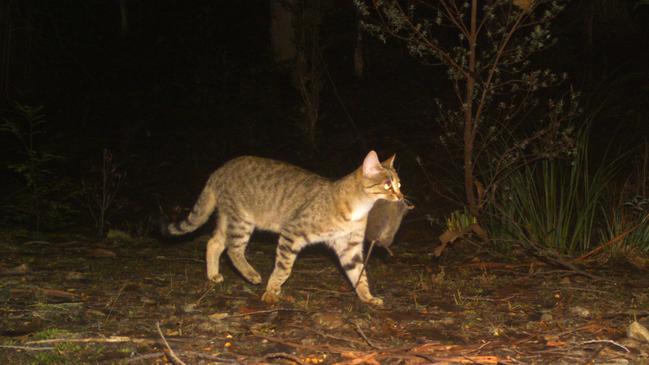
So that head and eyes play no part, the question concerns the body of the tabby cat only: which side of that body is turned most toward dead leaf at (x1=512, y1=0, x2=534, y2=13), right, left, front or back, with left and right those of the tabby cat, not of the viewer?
front

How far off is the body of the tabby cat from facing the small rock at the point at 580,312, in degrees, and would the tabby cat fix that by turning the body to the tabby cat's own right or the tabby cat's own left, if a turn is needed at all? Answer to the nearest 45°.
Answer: approximately 45° to the tabby cat's own right

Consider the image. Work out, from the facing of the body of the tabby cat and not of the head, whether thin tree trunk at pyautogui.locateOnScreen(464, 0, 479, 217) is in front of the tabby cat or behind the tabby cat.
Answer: in front

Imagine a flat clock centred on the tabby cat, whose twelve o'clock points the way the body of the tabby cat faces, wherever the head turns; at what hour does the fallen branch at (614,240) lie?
The fallen branch is roughly at 12 o'clock from the tabby cat.

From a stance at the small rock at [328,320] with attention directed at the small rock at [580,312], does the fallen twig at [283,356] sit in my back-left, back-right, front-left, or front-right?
back-right

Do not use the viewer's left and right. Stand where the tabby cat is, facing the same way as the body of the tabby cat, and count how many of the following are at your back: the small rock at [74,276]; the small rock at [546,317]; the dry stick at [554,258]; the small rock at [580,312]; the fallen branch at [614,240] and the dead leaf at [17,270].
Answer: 2

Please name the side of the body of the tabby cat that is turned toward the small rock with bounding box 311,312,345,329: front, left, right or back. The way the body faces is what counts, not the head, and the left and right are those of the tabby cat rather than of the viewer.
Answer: right

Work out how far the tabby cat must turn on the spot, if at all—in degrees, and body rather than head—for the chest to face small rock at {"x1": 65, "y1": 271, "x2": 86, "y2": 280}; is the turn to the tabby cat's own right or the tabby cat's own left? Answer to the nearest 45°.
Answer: approximately 180°

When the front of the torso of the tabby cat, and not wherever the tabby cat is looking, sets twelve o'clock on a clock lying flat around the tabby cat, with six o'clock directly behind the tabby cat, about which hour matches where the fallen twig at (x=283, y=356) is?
The fallen twig is roughly at 3 o'clock from the tabby cat.

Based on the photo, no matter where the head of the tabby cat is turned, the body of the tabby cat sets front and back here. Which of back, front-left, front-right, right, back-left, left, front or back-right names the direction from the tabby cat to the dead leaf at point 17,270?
back

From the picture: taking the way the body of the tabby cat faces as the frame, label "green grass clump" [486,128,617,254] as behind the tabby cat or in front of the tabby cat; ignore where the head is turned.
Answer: in front

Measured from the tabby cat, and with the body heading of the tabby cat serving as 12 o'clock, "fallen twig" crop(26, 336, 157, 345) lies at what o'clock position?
The fallen twig is roughly at 4 o'clock from the tabby cat.

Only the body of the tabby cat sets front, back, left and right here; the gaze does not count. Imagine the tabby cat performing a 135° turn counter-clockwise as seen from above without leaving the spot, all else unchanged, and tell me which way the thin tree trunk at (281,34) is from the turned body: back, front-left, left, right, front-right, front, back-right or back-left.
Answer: front-right

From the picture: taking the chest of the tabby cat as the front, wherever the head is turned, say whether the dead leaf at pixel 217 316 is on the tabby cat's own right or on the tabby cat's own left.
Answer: on the tabby cat's own right

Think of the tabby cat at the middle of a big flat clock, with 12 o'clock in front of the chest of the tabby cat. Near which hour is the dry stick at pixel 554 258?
The dry stick is roughly at 12 o'clock from the tabby cat.

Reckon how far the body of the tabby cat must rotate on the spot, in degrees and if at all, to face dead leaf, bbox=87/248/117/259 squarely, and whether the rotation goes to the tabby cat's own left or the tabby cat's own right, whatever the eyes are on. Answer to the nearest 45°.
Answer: approximately 135° to the tabby cat's own left

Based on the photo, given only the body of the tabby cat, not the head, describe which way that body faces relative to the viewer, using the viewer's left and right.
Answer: facing to the right of the viewer
